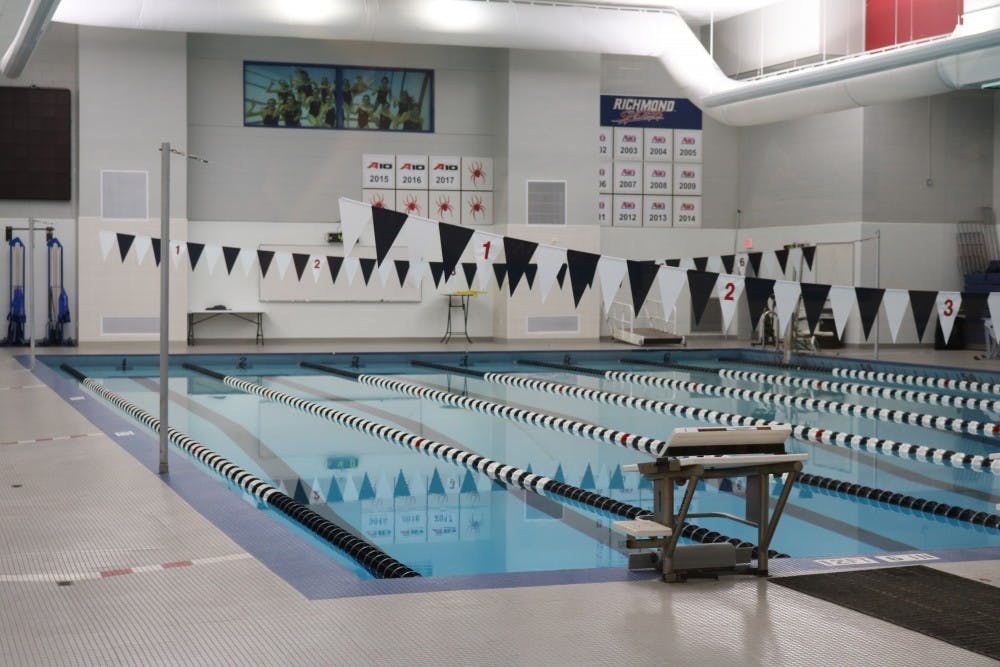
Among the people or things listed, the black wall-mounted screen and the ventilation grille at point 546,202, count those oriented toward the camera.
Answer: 2

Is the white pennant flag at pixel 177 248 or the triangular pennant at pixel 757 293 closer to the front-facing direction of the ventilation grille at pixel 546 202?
the triangular pennant

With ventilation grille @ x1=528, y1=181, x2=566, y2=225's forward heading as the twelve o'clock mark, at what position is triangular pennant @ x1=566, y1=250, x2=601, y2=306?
The triangular pennant is roughly at 12 o'clock from the ventilation grille.

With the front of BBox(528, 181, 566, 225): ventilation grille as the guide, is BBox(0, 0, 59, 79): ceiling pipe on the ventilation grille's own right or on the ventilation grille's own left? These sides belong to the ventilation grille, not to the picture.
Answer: on the ventilation grille's own right

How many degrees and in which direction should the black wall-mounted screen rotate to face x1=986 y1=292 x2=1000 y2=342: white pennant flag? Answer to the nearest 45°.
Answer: approximately 45° to its left

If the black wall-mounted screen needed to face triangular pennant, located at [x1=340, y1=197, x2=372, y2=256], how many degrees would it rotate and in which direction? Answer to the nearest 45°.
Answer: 0° — it already faces it
